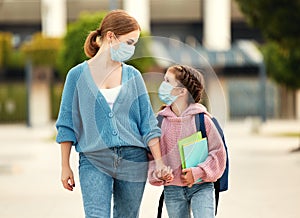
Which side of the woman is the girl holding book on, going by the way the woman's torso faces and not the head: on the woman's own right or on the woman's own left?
on the woman's own left

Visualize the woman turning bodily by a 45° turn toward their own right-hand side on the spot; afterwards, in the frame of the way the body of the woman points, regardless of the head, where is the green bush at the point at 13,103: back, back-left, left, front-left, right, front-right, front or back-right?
back-right

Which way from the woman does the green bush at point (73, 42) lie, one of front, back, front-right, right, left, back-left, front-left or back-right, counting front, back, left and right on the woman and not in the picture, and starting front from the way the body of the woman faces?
back

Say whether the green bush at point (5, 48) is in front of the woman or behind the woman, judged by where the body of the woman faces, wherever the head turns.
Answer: behind

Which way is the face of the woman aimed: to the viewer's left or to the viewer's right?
to the viewer's right

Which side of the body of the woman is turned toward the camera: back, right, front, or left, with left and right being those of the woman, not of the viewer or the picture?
front
